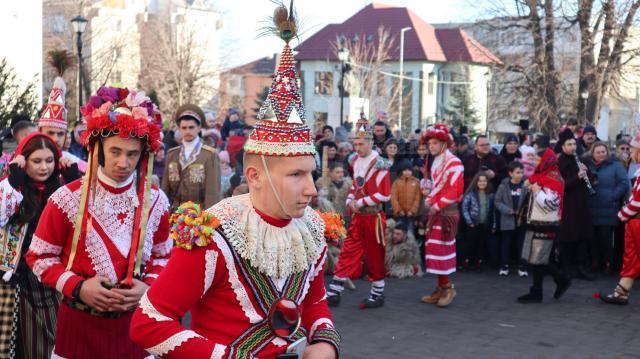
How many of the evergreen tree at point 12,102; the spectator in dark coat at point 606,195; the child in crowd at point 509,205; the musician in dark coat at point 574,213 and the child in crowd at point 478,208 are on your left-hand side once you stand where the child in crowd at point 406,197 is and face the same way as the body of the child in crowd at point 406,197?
4

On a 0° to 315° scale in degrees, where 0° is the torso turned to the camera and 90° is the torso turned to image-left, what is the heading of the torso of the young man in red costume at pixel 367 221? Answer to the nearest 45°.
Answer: approximately 45°

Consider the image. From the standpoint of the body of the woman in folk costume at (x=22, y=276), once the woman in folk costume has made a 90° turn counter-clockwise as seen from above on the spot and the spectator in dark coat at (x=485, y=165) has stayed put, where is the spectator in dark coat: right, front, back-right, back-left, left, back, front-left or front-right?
front

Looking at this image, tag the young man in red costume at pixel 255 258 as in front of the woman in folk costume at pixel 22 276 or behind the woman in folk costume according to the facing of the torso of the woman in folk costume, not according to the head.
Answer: in front

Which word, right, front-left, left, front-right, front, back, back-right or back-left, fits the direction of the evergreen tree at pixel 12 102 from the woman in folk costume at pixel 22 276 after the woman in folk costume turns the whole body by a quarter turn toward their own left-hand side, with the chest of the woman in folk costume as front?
front-left

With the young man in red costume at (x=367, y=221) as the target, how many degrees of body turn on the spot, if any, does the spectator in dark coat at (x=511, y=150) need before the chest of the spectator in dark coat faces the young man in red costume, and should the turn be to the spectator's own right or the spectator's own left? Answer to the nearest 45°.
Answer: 0° — they already face them
